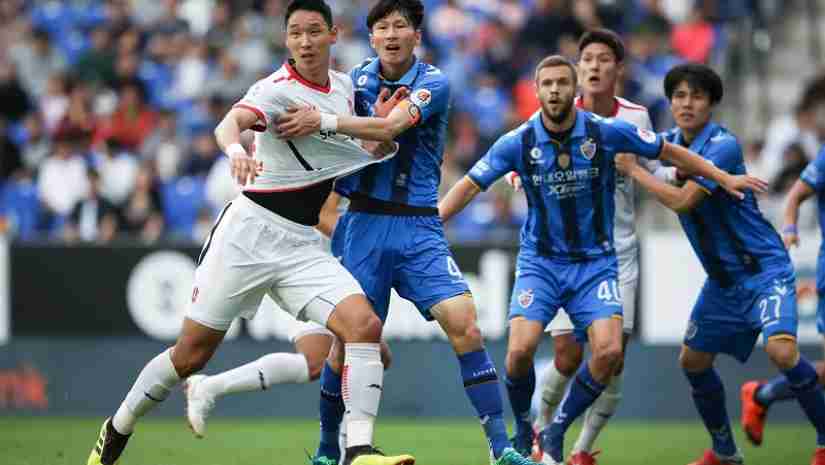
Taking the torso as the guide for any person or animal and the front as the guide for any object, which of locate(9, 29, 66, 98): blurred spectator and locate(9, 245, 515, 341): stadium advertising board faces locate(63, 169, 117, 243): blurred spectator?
locate(9, 29, 66, 98): blurred spectator

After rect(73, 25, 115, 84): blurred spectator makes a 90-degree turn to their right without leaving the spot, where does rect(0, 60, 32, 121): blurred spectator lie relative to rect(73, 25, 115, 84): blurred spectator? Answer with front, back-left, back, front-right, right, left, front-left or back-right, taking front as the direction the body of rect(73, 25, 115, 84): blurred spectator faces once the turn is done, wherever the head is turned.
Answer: front

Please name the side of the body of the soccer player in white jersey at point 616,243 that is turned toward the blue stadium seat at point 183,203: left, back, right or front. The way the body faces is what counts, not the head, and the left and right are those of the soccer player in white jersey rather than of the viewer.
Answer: back

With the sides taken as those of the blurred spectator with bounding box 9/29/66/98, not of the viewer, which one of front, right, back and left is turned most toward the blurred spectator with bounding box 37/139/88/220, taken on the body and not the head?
front

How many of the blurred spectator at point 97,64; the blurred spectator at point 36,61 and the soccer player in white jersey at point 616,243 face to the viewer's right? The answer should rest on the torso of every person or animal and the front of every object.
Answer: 0

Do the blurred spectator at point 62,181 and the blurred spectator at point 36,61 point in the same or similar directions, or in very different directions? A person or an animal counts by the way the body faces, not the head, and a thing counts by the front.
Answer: same or similar directions

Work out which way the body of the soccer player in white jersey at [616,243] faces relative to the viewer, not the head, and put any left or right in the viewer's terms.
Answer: facing the viewer and to the left of the viewer

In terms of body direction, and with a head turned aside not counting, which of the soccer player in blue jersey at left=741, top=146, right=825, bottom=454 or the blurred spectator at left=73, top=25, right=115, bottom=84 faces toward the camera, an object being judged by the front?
the blurred spectator

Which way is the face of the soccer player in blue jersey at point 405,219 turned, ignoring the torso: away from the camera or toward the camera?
toward the camera

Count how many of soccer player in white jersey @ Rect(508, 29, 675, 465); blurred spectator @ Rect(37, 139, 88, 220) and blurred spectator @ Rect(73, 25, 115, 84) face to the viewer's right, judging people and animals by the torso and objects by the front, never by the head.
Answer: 0

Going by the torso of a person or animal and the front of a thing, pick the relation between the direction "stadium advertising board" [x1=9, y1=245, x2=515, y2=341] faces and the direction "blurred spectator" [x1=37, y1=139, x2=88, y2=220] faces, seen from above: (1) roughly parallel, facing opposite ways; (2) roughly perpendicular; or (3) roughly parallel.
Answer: roughly parallel

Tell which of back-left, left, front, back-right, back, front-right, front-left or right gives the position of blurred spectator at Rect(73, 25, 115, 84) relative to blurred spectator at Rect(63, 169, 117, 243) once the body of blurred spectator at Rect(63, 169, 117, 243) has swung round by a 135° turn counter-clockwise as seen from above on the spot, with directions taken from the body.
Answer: front-left

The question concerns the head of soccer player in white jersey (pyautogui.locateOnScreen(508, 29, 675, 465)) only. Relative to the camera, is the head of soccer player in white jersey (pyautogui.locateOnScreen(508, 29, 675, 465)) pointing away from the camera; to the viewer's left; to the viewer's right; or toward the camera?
toward the camera

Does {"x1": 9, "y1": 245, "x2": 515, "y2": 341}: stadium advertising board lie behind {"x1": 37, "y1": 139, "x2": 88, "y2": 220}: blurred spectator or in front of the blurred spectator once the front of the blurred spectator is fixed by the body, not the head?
in front

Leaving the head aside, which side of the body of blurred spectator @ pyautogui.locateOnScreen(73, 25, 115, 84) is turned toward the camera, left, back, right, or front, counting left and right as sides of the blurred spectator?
front

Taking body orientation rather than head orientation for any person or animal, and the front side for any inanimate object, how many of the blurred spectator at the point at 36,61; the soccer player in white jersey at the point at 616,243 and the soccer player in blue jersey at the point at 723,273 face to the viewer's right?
0

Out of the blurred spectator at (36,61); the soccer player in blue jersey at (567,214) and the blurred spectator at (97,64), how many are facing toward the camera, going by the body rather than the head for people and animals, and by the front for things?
3

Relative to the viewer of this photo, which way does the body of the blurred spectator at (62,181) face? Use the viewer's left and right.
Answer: facing the viewer

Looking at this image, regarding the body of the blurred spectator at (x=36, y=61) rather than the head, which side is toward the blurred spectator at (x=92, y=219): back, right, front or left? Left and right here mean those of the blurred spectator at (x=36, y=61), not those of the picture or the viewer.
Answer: front
